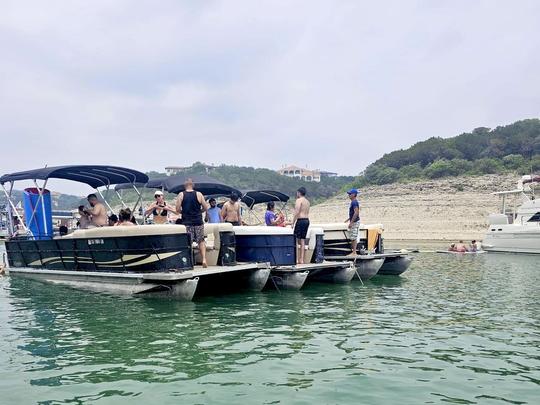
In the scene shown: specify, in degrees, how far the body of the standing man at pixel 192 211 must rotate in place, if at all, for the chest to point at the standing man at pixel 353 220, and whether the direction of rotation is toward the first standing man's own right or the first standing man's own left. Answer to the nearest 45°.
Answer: approximately 45° to the first standing man's own right

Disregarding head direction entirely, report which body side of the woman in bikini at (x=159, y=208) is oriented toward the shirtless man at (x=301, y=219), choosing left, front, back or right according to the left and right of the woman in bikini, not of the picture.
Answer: left

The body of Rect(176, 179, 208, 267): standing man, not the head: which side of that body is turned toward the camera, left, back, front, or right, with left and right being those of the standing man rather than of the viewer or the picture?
back

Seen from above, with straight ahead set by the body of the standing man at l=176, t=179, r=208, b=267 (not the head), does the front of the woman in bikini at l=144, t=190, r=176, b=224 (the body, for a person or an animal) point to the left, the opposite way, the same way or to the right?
the opposite way

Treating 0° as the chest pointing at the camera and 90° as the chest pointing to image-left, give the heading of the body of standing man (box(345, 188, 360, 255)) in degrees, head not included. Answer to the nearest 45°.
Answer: approximately 90°

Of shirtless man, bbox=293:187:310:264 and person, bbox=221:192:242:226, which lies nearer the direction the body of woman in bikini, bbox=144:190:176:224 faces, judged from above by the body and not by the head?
the shirtless man

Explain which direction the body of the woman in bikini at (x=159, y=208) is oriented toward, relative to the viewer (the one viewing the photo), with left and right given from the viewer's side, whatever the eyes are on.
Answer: facing the viewer

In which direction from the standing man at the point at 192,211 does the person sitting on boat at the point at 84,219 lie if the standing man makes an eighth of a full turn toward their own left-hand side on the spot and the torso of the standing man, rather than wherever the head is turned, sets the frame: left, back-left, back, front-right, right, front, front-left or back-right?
front

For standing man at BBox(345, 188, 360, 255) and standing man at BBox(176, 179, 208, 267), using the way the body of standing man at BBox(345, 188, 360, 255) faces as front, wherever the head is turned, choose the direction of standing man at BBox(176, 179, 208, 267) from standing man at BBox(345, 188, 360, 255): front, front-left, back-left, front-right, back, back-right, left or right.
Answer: front-left
